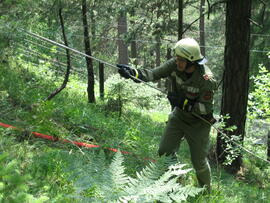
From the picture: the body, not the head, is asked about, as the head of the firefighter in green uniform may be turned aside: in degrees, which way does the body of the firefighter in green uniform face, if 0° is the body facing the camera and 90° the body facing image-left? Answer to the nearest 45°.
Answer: approximately 45°

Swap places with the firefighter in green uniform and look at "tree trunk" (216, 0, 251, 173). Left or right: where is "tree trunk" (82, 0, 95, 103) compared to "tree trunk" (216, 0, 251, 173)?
left

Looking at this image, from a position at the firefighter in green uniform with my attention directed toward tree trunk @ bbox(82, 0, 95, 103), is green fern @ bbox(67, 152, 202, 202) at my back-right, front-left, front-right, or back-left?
back-left

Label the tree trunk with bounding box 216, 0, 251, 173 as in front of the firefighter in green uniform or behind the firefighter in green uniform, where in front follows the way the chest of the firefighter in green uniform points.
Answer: behind

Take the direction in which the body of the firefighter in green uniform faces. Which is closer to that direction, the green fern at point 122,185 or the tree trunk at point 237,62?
the green fern

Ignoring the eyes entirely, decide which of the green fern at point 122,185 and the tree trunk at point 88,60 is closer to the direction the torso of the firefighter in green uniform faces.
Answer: the green fern

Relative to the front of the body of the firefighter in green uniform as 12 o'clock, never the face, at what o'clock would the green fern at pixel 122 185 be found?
The green fern is roughly at 11 o'clock from the firefighter in green uniform.
